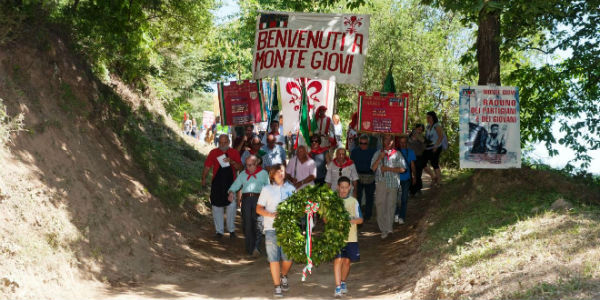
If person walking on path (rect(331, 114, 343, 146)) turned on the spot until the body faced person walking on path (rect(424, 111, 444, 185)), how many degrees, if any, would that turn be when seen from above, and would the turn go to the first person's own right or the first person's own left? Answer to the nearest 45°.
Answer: approximately 90° to the first person's own left

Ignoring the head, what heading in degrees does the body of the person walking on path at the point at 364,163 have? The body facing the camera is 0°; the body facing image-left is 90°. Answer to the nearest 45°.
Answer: approximately 0°

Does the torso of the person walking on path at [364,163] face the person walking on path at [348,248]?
yes

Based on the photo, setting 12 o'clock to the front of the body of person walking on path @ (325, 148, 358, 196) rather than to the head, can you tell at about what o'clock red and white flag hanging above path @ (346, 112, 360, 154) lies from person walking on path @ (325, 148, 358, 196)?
red and white flag hanging above path @ (346, 112, 360, 154) is roughly at 6 o'clock from person walking on path @ (325, 148, 358, 196).

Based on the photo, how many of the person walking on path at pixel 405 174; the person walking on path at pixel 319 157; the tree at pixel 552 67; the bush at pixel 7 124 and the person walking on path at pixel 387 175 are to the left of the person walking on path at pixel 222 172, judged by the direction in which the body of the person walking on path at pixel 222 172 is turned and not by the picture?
4

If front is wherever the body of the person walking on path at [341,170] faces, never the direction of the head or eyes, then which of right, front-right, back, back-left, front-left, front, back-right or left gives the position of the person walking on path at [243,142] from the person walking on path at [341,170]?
back-right

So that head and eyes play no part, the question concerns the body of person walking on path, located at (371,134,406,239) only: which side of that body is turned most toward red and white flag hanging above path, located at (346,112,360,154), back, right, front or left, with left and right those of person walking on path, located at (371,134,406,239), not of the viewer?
back

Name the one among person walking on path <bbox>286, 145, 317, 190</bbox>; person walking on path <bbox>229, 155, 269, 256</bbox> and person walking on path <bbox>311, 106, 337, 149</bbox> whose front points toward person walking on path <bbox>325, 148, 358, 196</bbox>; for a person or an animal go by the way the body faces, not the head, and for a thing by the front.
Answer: person walking on path <bbox>311, 106, 337, 149</bbox>

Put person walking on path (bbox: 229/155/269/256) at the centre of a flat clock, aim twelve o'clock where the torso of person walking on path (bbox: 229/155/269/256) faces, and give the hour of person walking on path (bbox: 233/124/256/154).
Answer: person walking on path (bbox: 233/124/256/154) is roughly at 6 o'clock from person walking on path (bbox: 229/155/269/256).

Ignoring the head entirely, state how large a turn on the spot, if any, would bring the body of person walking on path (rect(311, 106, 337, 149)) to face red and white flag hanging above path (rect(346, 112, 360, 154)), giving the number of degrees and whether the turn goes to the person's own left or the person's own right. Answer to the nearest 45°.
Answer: approximately 135° to the person's own left

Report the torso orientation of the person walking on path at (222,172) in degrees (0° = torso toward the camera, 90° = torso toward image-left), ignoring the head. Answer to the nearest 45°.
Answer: approximately 0°
